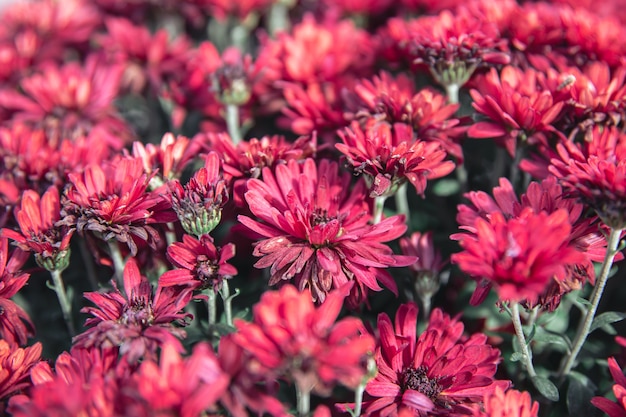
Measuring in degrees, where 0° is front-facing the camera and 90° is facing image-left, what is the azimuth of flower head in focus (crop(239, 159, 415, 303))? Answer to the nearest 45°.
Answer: approximately 0°

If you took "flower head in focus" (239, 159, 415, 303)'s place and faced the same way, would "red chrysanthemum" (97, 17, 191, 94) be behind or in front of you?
behind
